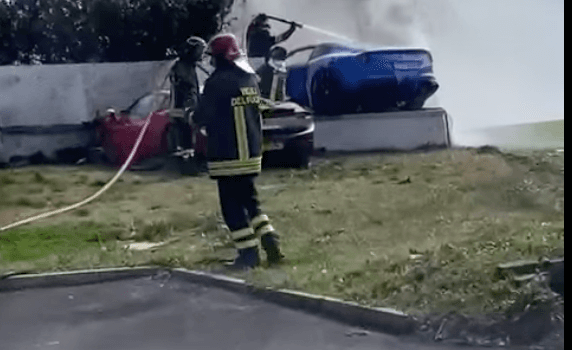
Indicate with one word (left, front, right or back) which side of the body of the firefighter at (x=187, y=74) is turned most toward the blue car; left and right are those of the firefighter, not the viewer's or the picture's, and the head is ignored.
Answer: front

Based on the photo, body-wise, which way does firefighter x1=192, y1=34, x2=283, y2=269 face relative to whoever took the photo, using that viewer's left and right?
facing away from the viewer and to the left of the viewer

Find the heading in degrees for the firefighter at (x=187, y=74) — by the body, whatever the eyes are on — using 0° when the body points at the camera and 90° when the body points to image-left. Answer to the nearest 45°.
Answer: approximately 270°

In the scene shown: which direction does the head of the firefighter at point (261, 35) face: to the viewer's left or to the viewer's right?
to the viewer's right

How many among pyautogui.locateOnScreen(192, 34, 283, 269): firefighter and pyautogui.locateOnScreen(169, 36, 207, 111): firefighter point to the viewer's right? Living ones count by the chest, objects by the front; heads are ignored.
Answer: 1

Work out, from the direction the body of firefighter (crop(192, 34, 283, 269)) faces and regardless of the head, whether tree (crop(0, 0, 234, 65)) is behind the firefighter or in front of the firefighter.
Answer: in front
